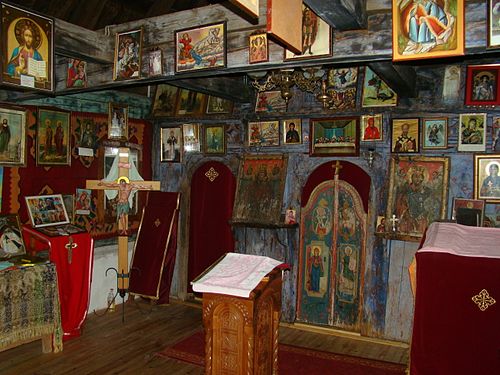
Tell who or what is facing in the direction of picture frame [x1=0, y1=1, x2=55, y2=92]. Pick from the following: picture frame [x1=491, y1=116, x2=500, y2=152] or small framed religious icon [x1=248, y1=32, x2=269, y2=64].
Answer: picture frame [x1=491, y1=116, x2=500, y2=152]

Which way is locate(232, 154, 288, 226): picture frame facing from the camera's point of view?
toward the camera

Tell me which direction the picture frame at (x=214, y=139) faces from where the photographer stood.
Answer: facing the viewer

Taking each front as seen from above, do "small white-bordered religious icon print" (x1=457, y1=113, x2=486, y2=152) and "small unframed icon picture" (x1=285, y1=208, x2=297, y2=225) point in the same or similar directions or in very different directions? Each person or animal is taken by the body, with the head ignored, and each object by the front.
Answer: same or similar directions

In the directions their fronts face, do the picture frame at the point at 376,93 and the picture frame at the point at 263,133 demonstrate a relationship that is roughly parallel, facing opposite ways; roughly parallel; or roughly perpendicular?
roughly parallel

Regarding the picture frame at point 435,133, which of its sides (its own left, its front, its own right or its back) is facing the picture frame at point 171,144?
right

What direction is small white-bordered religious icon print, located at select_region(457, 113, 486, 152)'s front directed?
toward the camera

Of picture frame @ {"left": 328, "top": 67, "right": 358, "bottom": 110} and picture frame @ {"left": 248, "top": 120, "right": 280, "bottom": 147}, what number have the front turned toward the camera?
2

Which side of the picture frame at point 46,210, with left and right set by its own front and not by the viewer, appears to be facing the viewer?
front

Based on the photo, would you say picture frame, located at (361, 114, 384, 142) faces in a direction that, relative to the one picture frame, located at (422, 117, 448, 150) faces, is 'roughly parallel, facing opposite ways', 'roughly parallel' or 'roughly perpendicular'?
roughly parallel

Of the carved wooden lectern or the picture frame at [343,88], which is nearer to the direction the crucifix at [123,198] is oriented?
the carved wooden lectern

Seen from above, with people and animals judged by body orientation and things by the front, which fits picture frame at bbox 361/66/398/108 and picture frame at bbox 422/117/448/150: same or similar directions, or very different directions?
same or similar directions

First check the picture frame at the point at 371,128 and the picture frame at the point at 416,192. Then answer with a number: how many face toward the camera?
2
